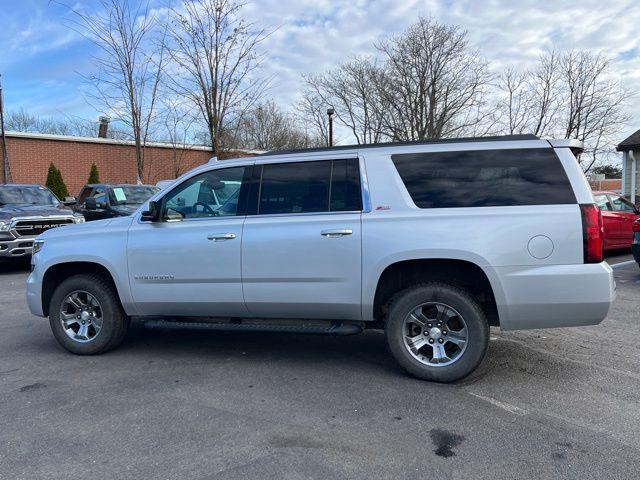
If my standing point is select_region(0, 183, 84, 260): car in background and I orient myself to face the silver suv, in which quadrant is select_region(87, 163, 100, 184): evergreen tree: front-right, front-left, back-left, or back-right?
back-left

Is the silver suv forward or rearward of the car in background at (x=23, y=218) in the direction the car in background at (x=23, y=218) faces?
forward

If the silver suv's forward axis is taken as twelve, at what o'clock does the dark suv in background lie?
The dark suv in background is roughly at 2 o'clock from the silver suv.

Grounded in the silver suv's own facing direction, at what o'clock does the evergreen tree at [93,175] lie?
The evergreen tree is roughly at 2 o'clock from the silver suv.

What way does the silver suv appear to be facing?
to the viewer's left

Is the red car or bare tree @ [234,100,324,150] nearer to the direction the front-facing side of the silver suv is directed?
the bare tree

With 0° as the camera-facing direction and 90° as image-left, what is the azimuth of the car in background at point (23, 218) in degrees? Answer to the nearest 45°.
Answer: approximately 315°

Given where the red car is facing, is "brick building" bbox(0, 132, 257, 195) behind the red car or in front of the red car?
behind

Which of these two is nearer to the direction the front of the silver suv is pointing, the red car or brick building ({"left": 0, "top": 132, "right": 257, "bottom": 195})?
the brick building
